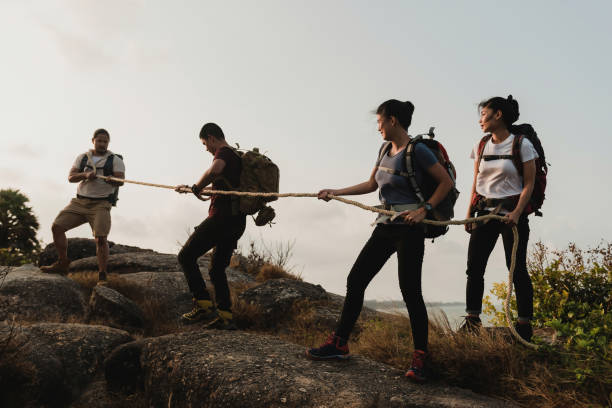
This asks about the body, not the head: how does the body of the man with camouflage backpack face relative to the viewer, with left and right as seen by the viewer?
facing to the left of the viewer

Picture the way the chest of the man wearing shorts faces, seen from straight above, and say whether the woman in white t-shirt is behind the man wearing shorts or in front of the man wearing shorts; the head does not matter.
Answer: in front

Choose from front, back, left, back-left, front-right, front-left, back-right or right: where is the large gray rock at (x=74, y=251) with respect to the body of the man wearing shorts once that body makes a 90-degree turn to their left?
left

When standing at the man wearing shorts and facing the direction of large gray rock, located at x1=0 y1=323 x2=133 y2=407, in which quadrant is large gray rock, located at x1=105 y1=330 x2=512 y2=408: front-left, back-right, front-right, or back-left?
front-left

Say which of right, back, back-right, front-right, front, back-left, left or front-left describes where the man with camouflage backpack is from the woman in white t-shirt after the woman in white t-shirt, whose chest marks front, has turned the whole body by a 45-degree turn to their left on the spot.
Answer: right

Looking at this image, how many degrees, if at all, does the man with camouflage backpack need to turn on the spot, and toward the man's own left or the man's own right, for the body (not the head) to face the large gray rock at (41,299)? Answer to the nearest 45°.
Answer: approximately 45° to the man's own right

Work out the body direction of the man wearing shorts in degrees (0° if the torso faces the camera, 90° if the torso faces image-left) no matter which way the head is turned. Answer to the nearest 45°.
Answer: approximately 0°

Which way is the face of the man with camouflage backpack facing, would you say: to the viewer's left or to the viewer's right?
to the viewer's left

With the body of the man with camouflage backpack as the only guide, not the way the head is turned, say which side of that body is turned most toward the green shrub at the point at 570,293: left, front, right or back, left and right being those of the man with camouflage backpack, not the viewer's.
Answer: back

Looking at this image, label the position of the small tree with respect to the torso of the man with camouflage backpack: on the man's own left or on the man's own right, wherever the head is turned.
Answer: on the man's own right

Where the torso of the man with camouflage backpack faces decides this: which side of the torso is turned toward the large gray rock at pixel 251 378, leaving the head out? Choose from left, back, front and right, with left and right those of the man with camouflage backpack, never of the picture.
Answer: left

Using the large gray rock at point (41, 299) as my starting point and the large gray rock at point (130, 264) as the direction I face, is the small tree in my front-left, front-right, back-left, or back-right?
front-left

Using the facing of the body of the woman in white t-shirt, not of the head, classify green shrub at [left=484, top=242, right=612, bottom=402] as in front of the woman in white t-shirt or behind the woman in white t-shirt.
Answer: behind
